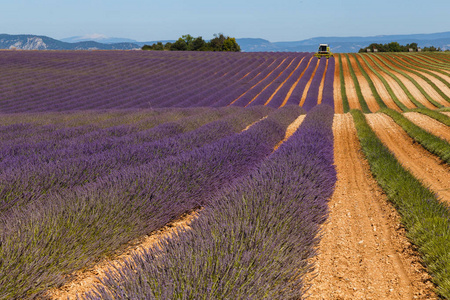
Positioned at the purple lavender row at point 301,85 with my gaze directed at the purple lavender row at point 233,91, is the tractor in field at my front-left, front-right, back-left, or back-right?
back-right

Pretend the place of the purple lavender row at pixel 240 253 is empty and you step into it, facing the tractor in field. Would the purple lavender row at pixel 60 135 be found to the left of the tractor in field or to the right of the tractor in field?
left

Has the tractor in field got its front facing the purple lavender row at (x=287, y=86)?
yes

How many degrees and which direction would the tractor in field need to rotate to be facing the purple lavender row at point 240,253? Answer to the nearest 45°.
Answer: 0° — it already faces it

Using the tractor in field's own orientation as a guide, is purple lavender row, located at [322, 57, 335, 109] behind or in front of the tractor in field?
in front

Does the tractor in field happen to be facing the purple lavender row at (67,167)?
yes

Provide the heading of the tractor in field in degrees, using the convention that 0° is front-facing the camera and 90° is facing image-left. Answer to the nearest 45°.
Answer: approximately 0°

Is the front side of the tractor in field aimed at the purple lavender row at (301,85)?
yes

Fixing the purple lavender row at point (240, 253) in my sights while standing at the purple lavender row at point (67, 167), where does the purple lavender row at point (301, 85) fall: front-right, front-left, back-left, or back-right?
back-left

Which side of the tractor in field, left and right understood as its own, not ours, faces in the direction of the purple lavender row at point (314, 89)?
front

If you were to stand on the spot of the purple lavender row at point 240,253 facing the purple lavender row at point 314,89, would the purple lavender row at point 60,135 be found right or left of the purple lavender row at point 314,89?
left

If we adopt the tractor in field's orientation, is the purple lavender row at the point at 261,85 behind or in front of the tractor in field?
in front

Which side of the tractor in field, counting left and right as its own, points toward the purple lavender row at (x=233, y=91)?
front
